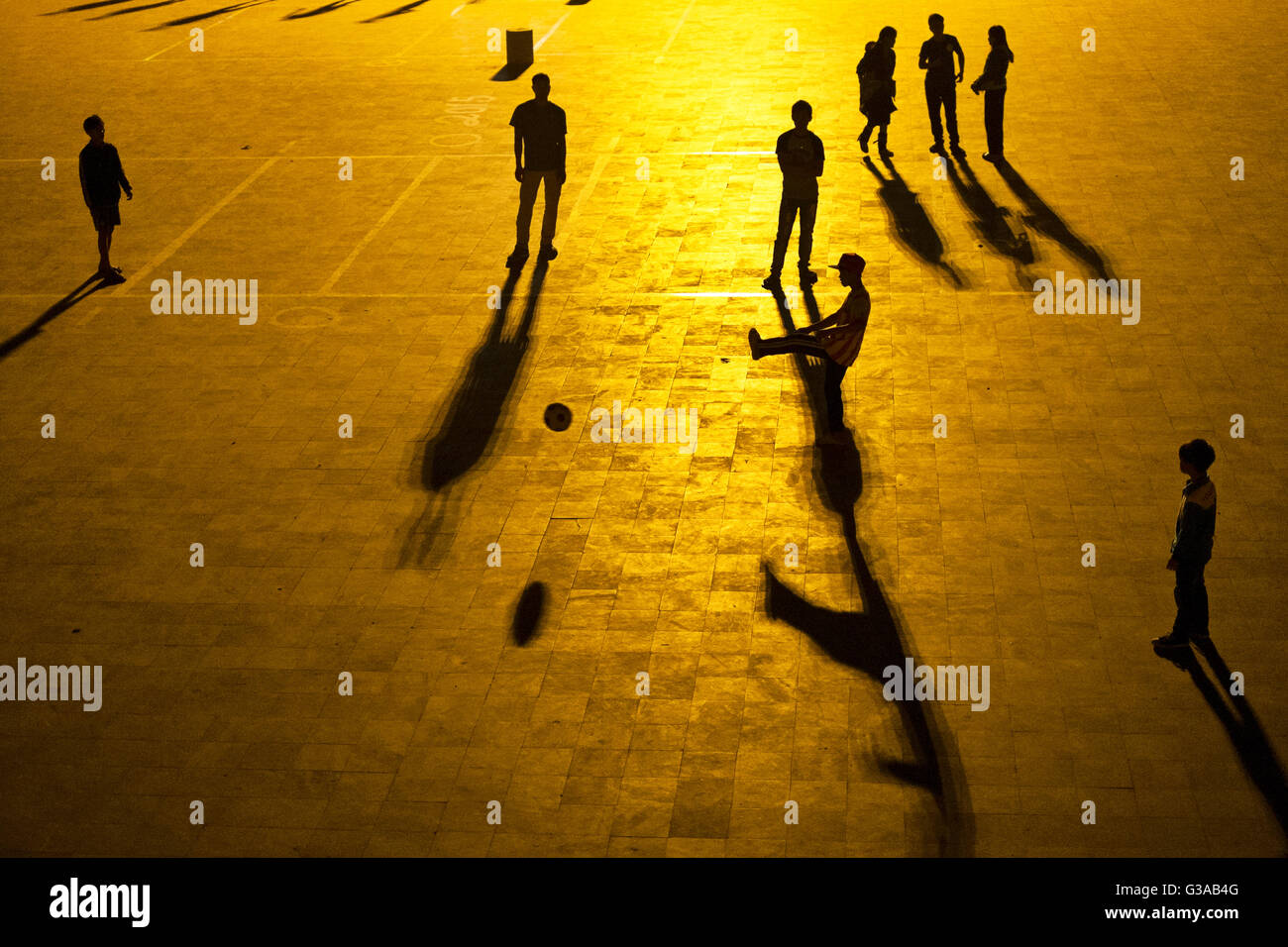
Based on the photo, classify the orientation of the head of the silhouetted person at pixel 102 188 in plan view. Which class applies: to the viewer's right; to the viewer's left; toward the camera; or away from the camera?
to the viewer's right

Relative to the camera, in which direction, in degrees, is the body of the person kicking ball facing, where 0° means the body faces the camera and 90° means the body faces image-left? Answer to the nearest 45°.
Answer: approximately 90°

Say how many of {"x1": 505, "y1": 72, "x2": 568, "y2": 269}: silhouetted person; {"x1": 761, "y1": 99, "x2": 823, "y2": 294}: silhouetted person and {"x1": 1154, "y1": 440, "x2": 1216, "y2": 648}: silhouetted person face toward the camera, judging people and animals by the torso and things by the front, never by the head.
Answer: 2

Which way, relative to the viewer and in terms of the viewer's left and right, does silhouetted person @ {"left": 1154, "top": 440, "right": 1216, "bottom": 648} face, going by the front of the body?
facing to the left of the viewer

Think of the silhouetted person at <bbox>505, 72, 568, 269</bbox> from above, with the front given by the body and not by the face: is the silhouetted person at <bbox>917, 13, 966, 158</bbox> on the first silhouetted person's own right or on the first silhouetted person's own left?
on the first silhouetted person's own left

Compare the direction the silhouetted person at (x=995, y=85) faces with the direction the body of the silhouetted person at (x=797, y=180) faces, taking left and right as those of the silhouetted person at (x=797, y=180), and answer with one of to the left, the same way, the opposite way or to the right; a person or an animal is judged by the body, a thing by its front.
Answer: to the right

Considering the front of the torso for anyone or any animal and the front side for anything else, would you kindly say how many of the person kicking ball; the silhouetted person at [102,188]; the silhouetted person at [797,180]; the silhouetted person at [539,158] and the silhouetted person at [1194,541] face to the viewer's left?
2

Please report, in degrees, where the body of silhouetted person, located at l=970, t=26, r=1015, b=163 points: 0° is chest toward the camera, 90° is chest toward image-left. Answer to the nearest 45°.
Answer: approximately 90°

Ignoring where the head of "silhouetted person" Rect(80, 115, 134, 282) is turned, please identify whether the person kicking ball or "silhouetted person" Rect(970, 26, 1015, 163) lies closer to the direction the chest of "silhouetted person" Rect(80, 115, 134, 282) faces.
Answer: the person kicking ball

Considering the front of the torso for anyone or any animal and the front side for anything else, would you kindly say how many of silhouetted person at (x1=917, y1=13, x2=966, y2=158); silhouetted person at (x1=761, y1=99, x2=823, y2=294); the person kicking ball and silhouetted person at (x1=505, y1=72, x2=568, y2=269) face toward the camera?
3

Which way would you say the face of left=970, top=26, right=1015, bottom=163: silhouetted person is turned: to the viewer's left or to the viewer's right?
to the viewer's left

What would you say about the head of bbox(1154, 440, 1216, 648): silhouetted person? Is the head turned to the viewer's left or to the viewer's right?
to the viewer's left

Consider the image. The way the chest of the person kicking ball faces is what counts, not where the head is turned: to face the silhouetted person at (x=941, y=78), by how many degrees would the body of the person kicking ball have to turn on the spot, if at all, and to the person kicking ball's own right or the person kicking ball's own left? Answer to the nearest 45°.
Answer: approximately 90° to the person kicking ball's own right
